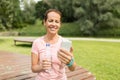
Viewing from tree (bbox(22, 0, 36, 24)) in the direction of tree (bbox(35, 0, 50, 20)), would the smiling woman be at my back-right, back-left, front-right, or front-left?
front-right

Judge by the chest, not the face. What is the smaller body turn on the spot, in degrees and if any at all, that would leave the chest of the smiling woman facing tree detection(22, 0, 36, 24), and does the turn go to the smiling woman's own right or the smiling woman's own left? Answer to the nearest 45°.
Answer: approximately 180°

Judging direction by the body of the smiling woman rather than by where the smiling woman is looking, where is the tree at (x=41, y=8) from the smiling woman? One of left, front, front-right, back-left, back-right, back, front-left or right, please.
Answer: back

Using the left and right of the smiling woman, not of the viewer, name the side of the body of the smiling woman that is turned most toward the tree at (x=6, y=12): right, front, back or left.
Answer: back

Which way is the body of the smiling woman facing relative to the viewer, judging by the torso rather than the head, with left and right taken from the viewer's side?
facing the viewer
